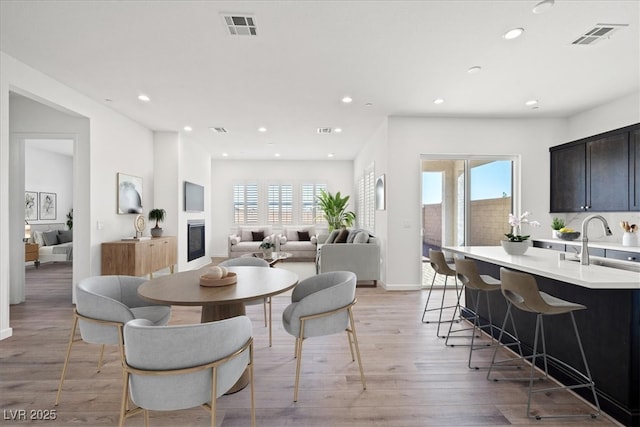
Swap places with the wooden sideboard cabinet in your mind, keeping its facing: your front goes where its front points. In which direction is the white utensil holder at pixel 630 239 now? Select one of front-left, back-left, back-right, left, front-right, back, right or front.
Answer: front

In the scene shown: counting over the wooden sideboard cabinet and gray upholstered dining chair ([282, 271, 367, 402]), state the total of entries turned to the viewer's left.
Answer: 1

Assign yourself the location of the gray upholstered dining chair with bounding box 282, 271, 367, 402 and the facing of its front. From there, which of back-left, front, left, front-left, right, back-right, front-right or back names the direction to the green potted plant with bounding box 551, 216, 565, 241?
back-right

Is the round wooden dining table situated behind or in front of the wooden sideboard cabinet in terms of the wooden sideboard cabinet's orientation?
in front

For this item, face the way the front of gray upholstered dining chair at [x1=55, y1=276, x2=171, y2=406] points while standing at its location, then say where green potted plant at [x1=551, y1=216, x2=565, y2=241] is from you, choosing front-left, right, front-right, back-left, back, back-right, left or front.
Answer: front-left

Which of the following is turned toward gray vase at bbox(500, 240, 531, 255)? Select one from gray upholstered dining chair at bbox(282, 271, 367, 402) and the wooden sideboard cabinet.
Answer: the wooden sideboard cabinet

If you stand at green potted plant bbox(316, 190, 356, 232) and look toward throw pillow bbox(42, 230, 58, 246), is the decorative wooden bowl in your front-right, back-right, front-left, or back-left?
front-left

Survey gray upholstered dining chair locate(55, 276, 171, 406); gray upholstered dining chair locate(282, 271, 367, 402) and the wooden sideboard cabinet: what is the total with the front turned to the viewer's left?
1

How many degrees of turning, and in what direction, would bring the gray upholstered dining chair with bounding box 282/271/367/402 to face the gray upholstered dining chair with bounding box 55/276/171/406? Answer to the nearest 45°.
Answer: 0° — it already faces it

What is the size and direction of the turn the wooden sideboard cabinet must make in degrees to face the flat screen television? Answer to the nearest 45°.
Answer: approximately 90° to its left

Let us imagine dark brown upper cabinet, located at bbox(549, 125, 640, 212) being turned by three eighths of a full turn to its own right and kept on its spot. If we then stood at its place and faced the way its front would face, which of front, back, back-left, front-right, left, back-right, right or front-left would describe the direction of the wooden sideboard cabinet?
back-left

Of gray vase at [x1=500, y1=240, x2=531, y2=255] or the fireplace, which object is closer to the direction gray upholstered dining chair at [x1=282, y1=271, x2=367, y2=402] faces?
the fireplace

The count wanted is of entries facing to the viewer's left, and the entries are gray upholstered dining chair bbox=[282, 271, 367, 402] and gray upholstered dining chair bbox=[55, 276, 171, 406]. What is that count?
1

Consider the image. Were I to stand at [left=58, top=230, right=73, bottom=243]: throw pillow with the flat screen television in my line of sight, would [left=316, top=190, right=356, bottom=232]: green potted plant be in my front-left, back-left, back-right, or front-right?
front-left

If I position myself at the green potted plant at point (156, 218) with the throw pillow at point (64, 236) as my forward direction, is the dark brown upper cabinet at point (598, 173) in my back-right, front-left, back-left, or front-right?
back-right

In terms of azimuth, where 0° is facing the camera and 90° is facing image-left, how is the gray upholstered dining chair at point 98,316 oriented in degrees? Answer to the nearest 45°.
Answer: approximately 315°

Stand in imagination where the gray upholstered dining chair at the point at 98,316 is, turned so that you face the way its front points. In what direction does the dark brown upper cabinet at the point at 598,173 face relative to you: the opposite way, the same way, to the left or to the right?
the opposite way

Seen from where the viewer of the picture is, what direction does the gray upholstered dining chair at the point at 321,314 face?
facing to the left of the viewer

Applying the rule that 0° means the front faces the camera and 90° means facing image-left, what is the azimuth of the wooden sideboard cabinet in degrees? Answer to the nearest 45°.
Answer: approximately 315°
